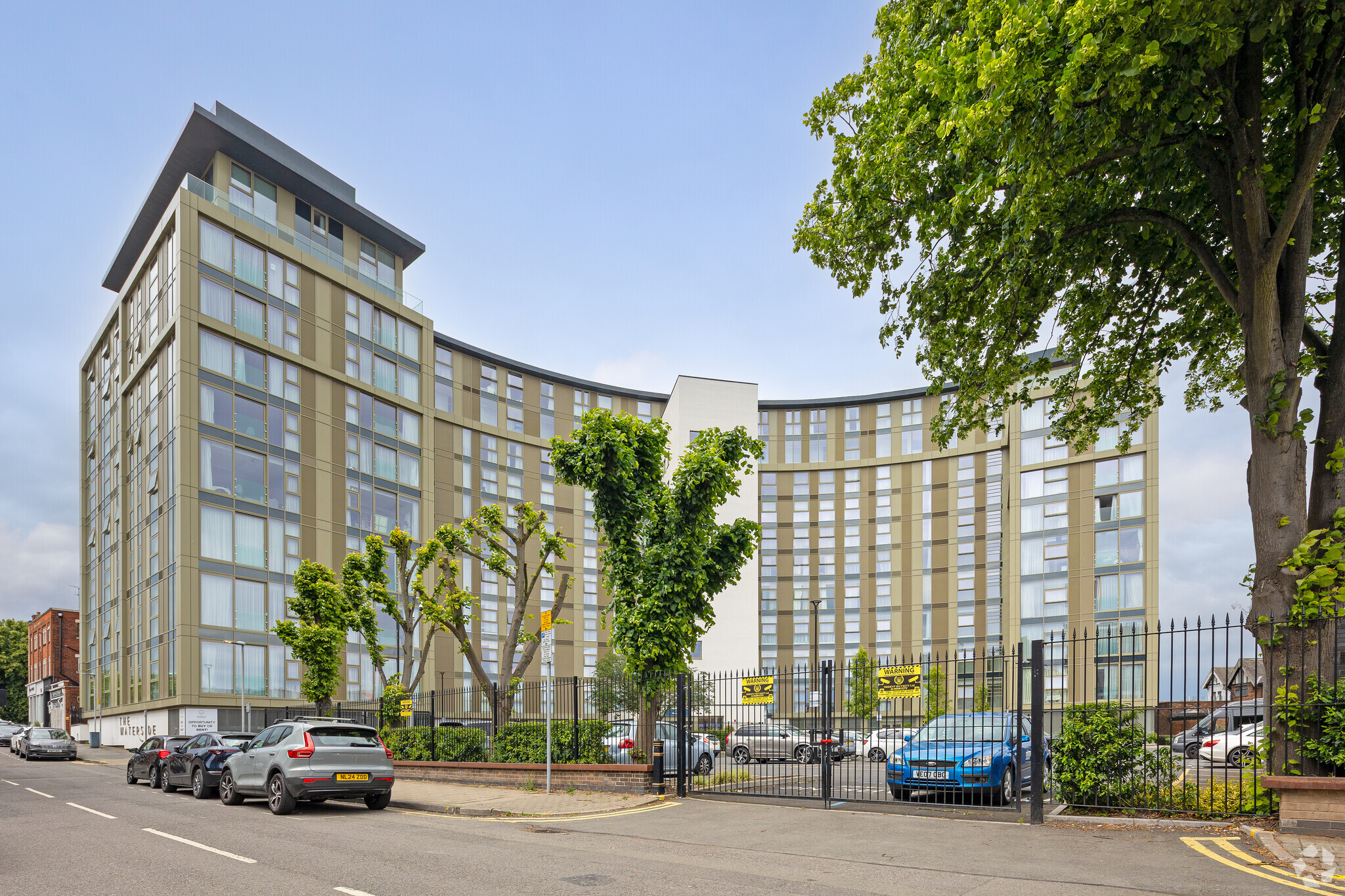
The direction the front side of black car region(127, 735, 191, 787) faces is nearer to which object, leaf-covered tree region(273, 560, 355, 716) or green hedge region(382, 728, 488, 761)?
the leaf-covered tree

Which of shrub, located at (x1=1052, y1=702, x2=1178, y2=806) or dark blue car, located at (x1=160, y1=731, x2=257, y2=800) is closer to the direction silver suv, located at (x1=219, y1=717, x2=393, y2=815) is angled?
the dark blue car

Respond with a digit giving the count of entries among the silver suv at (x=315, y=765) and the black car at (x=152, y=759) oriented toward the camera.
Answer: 0

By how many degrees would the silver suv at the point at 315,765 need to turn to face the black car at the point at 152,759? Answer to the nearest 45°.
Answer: approximately 45° to its right

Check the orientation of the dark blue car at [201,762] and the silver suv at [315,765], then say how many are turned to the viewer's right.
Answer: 0

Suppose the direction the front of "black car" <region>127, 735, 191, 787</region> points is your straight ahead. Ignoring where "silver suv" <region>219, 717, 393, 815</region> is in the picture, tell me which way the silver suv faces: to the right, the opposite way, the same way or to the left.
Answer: the same way

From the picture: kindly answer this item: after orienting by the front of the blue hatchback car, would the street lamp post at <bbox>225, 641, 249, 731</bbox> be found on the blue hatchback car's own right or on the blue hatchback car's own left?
on the blue hatchback car's own right

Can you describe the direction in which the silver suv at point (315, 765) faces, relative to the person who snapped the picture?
facing away from the viewer and to the left of the viewer

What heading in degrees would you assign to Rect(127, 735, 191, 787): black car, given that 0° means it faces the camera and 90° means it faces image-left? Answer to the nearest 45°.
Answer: approximately 135°

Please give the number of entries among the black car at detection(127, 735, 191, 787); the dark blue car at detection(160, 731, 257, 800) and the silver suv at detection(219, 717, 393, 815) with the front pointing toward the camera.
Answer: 0

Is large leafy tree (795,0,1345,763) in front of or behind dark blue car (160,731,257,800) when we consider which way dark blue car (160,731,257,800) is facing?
behind

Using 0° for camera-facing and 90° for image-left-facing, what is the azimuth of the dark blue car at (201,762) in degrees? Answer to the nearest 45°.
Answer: approximately 135°
